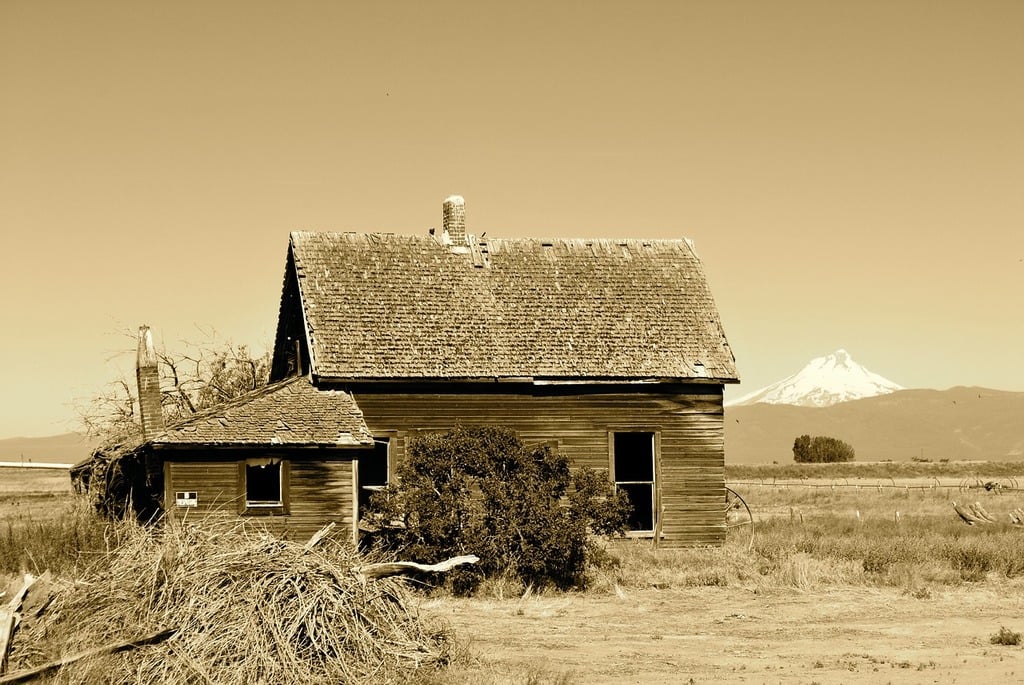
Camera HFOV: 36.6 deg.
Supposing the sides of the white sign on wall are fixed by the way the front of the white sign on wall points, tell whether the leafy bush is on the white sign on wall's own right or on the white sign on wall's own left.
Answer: on the white sign on wall's own left

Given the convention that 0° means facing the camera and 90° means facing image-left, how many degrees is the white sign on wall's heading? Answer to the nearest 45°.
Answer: approximately 0°

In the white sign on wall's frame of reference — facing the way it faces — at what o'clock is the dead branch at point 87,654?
The dead branch is roughly at 12 o'clock from the white sign on wall.

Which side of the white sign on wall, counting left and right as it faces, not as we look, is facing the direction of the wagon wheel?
left

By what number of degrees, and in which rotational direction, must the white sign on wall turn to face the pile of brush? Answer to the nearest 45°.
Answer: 0° — it already faces it
